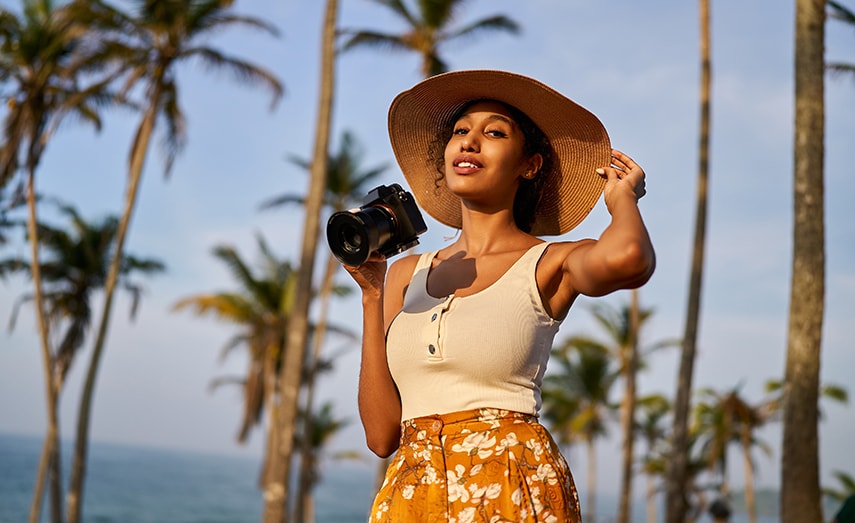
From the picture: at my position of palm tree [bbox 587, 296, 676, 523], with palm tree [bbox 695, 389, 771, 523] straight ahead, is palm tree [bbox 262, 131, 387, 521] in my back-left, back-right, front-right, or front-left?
back-left

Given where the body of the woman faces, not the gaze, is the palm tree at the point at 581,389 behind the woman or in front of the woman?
behind

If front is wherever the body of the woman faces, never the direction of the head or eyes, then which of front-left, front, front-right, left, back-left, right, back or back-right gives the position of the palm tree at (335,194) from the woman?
back-right

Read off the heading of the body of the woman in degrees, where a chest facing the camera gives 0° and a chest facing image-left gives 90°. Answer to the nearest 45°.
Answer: approximately 45°

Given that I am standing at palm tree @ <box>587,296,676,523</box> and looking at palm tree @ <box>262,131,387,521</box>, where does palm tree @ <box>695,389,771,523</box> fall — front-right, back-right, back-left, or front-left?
back-right

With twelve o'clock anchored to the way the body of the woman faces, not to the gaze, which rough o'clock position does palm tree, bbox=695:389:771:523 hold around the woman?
The palm tree is roughly at 5 o'clock from the woman.

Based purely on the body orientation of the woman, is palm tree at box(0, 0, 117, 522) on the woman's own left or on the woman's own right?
on the woman's own right
